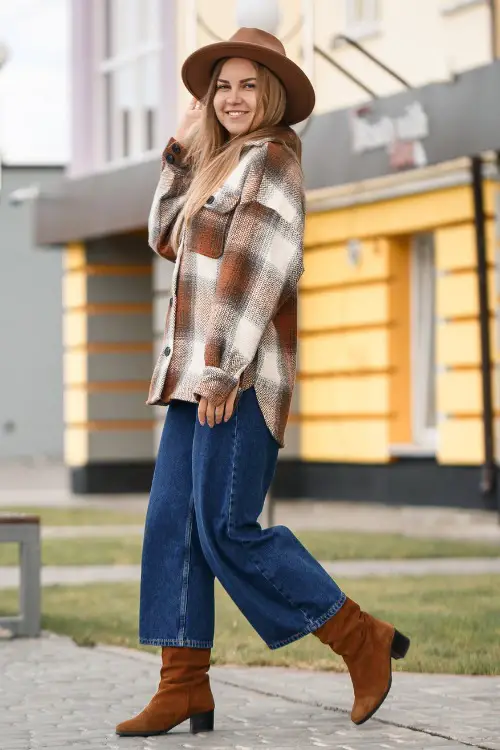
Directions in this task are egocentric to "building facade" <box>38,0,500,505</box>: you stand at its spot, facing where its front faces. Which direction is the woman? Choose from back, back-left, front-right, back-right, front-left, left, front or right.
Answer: front-left

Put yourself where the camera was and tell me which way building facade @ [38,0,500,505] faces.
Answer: facing the viewer and to the left of the viewer

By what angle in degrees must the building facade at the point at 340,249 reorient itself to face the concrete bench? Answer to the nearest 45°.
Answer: approximately 45° to its left
